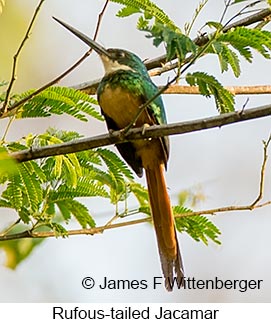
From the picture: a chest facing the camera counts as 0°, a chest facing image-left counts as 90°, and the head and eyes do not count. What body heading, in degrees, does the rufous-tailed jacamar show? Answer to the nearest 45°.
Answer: approximately 45°
